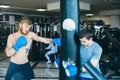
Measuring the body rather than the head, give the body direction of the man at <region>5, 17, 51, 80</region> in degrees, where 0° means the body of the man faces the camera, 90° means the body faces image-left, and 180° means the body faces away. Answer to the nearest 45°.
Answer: approximately 315°
